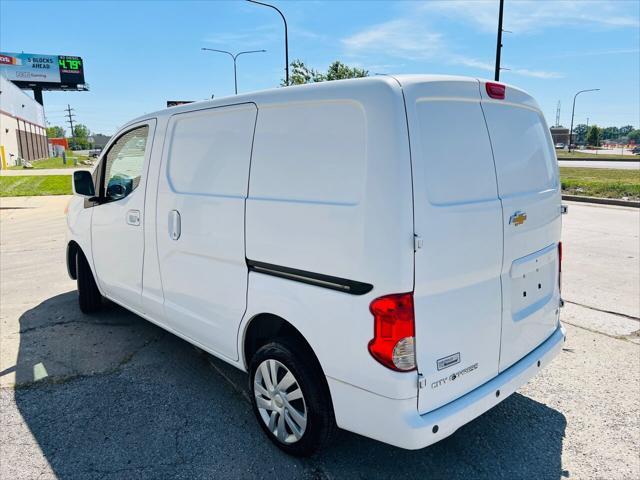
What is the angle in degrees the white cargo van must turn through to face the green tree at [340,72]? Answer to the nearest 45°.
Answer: approximately 45° to its right

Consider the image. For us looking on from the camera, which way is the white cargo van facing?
facing away from the viewer and to the left of the viewer
